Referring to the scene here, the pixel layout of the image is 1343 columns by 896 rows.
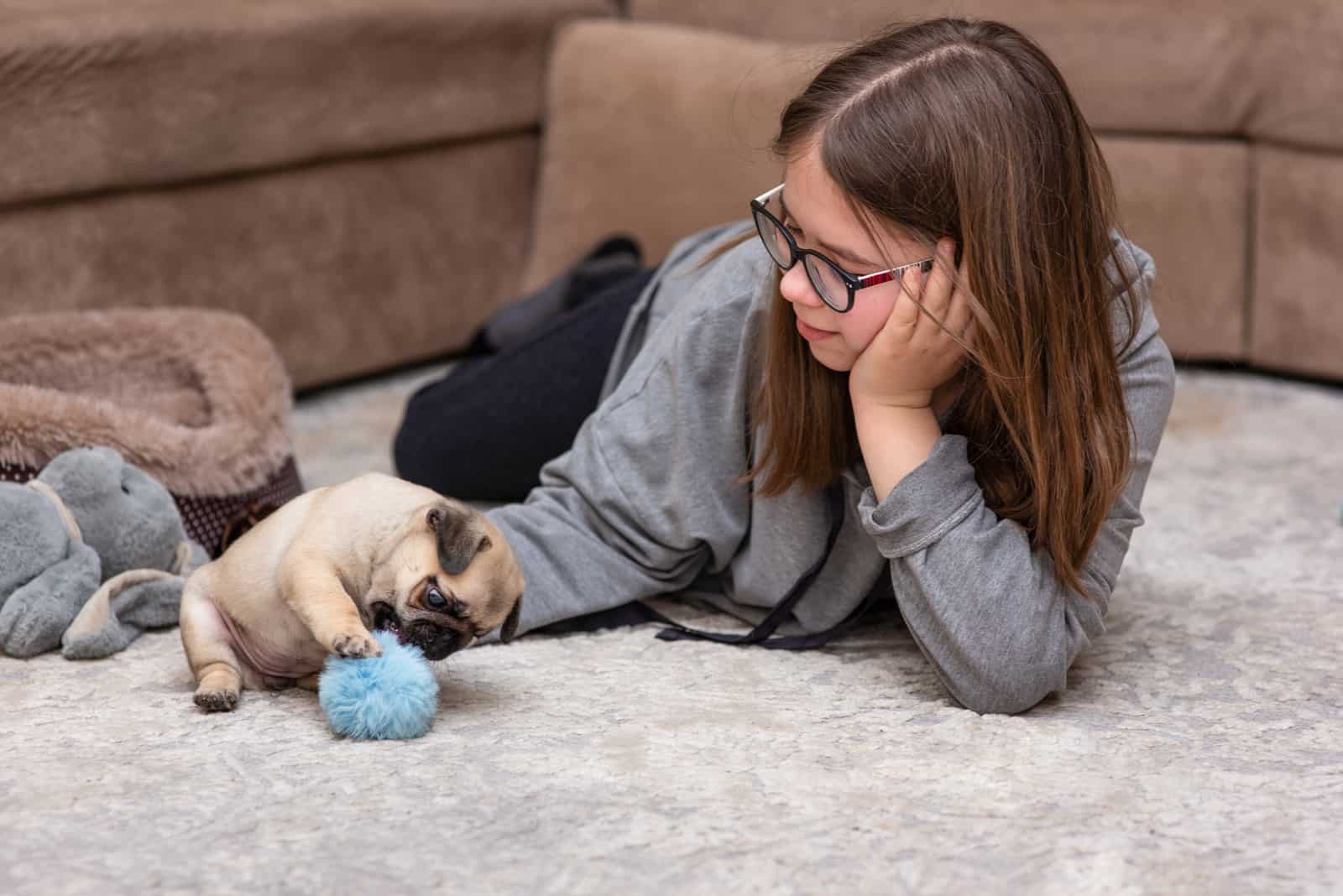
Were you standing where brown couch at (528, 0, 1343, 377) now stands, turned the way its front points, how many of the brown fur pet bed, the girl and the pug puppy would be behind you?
0

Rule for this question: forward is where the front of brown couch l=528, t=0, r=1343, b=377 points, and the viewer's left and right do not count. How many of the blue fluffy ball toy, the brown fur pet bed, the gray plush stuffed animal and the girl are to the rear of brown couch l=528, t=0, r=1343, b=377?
0

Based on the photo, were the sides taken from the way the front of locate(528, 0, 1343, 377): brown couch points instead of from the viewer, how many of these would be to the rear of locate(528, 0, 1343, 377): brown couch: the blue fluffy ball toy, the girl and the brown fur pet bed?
0

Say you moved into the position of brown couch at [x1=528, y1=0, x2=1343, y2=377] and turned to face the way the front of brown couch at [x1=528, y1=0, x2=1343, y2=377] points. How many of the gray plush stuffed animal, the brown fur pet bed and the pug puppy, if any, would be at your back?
0

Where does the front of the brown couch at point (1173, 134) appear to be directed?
toward the camera

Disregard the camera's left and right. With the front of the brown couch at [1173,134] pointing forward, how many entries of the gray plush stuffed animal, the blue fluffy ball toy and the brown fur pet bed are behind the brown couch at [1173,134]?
0

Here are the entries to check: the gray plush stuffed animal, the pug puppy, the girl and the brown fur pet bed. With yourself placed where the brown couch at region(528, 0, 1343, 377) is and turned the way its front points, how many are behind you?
0

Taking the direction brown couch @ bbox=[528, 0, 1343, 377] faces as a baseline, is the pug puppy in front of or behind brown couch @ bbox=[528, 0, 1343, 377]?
in front

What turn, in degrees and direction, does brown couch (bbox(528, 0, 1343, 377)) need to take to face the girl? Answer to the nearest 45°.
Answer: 0° — it already faces them

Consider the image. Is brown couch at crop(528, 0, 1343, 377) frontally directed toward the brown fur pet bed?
no

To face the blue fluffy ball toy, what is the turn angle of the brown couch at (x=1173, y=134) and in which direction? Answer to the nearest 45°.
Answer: approximately 45° to its right

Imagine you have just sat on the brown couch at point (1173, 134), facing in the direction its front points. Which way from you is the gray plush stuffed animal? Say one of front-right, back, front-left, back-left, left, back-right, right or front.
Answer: front-right
